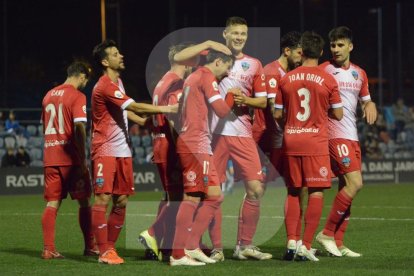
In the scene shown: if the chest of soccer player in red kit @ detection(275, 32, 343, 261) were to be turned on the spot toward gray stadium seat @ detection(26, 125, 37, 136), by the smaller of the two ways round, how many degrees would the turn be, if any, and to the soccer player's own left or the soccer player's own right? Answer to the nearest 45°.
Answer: approximately 45° to the soccer player's own left

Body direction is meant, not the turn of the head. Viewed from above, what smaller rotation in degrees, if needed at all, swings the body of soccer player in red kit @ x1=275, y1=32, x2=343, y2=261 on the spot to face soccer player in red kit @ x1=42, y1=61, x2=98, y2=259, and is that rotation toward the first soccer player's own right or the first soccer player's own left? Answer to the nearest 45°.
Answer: approximately 90° to the first soccer player's own left

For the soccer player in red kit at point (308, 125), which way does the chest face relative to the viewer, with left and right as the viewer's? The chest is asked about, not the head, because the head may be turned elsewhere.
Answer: facing away from the viewer

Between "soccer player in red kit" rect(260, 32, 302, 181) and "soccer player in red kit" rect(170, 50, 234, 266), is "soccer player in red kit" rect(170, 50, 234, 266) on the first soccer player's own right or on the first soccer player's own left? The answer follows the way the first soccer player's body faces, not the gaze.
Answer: on the first soccer player's own right

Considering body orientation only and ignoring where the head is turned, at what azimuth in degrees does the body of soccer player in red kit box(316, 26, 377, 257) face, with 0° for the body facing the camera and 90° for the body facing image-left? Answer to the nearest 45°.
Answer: approximately 315°

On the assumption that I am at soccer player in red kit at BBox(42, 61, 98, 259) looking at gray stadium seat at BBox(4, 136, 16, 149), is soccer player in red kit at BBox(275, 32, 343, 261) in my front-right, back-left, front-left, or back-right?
back-right
